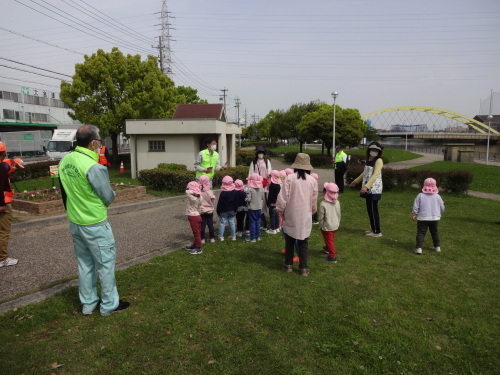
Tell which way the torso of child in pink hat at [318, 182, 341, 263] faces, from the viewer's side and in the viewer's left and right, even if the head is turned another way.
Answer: facing away from the viewer and to the left of the viewer

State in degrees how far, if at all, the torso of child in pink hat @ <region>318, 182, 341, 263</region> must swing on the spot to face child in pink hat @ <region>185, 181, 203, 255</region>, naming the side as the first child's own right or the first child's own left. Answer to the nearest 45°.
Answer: approximately 45° to the first child's own left
